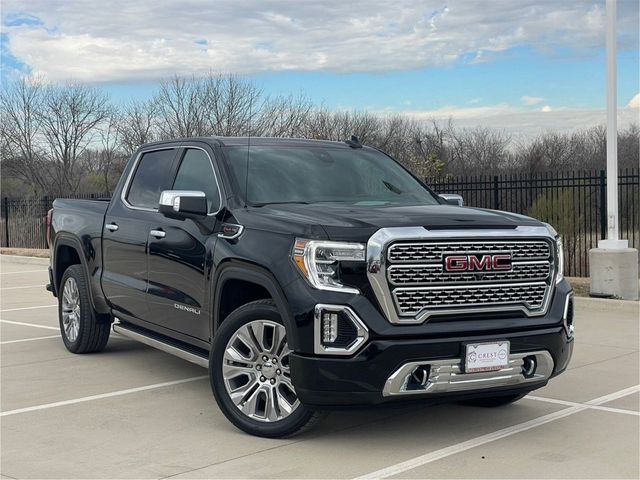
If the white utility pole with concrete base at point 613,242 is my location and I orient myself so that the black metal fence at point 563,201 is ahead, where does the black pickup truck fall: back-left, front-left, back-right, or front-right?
back-left

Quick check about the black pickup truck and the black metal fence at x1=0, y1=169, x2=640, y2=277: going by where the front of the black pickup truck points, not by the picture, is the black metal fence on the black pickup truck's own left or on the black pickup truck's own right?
on the black pickup truck's own left

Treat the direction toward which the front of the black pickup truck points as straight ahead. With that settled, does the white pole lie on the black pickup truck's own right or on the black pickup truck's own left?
on the black pickup truck's own left

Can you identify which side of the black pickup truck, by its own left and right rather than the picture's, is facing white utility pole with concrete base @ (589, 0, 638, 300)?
left

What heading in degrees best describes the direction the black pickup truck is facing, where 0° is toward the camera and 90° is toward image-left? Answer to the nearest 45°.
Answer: approximately 315°

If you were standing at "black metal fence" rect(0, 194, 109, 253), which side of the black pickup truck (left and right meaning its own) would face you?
back
